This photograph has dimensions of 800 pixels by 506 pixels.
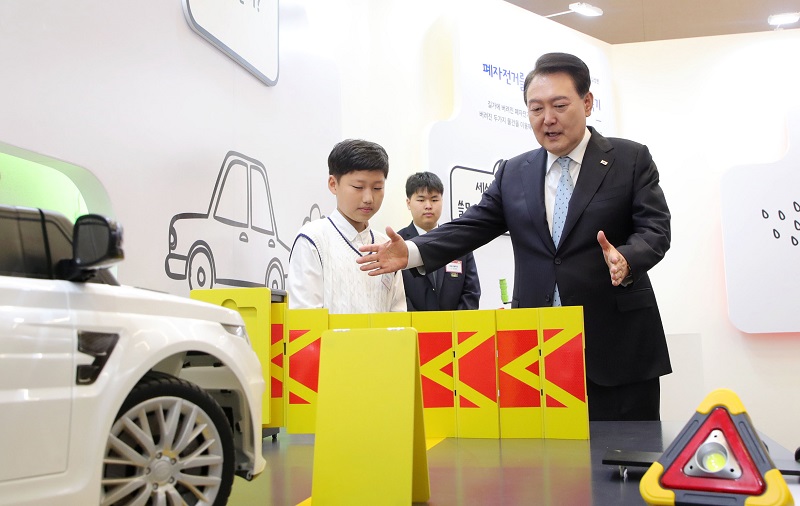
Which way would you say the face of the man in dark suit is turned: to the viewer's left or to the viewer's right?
to the viewer's left

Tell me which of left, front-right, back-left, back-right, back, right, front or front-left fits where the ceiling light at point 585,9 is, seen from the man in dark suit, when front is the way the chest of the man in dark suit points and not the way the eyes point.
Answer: back-right

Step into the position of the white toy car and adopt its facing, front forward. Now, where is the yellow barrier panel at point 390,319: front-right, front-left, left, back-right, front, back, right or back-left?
front-left

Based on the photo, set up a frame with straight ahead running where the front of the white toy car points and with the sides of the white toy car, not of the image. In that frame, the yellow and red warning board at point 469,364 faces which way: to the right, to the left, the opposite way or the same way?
to the right

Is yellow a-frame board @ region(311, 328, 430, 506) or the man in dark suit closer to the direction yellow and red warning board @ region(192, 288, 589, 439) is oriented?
the yellow a-frame board

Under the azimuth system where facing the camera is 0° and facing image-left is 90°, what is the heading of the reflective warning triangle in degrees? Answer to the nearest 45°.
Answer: approximately 0°

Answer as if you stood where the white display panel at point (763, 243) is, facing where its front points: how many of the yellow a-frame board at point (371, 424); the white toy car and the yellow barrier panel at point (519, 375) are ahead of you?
3

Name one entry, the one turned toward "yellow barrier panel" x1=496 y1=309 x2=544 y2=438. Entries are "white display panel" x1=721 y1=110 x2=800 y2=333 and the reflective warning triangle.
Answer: the white display panel

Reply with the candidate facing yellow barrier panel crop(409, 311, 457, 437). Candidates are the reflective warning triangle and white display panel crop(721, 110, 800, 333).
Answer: the white display panel

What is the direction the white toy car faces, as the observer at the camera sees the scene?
facing to the right of the viewer
